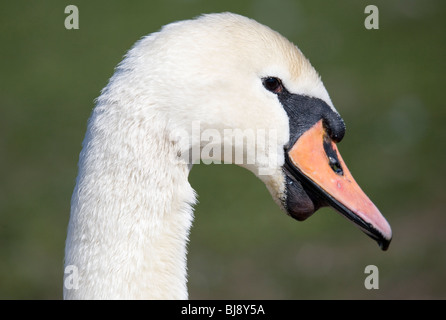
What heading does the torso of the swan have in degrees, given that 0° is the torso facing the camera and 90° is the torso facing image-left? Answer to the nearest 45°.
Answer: approximately 270°
